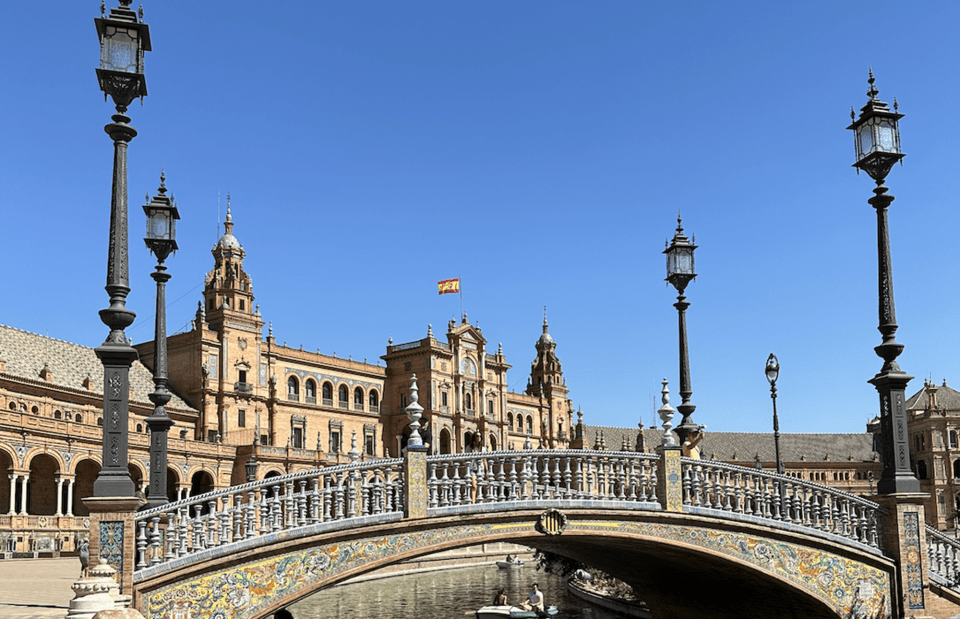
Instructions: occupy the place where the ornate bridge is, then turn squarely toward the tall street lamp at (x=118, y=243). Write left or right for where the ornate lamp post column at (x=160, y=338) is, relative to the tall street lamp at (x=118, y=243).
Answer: right

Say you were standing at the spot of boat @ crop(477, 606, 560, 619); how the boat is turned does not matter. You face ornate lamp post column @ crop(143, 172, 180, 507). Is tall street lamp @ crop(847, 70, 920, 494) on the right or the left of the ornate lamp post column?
left

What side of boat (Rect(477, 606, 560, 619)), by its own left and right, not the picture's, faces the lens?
left

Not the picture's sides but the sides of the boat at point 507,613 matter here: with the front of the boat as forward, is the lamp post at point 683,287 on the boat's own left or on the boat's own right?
on the boat's own left
